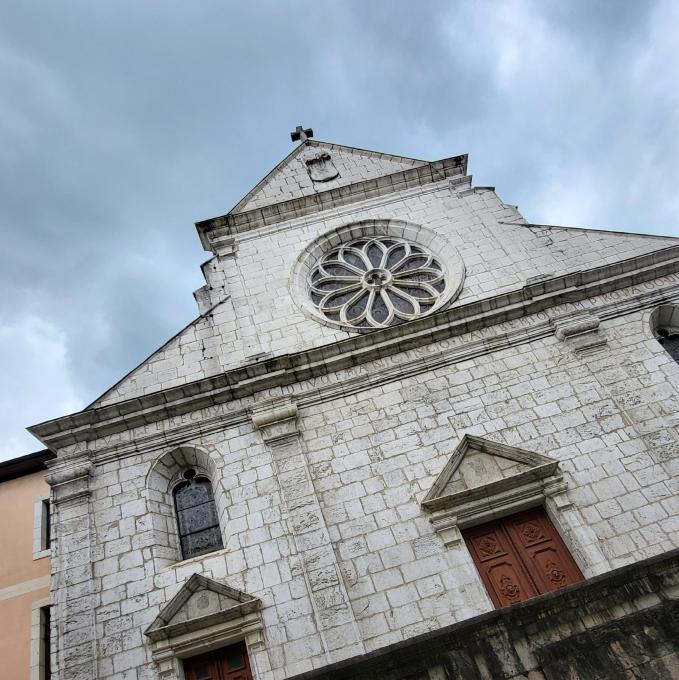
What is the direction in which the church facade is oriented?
toward the camera
